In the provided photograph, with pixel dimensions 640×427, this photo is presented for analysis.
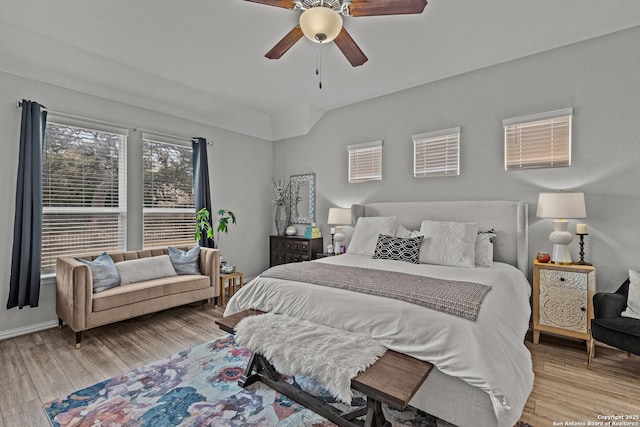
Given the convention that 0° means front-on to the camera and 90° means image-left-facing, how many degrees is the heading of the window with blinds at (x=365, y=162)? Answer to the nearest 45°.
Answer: approximately 45°

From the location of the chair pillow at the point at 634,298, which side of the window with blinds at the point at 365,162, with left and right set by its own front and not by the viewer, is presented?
left

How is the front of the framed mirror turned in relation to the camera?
facing the viewer and to the left of the viewer

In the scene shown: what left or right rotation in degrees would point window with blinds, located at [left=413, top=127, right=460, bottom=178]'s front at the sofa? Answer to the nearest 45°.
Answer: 0° — it already faces it

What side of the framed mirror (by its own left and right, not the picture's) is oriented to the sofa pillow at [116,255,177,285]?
front

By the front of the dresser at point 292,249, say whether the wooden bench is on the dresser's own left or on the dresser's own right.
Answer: on the dresser's own left

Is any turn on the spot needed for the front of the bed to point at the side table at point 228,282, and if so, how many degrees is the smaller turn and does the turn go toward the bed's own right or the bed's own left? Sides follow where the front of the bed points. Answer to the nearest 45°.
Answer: approximately 90° to the bed's own right

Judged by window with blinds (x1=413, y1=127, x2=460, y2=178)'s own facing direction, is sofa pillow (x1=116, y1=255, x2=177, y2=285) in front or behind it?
in front

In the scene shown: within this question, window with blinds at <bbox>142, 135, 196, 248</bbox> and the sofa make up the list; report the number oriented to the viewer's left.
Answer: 0

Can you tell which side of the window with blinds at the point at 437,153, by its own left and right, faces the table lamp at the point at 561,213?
left
